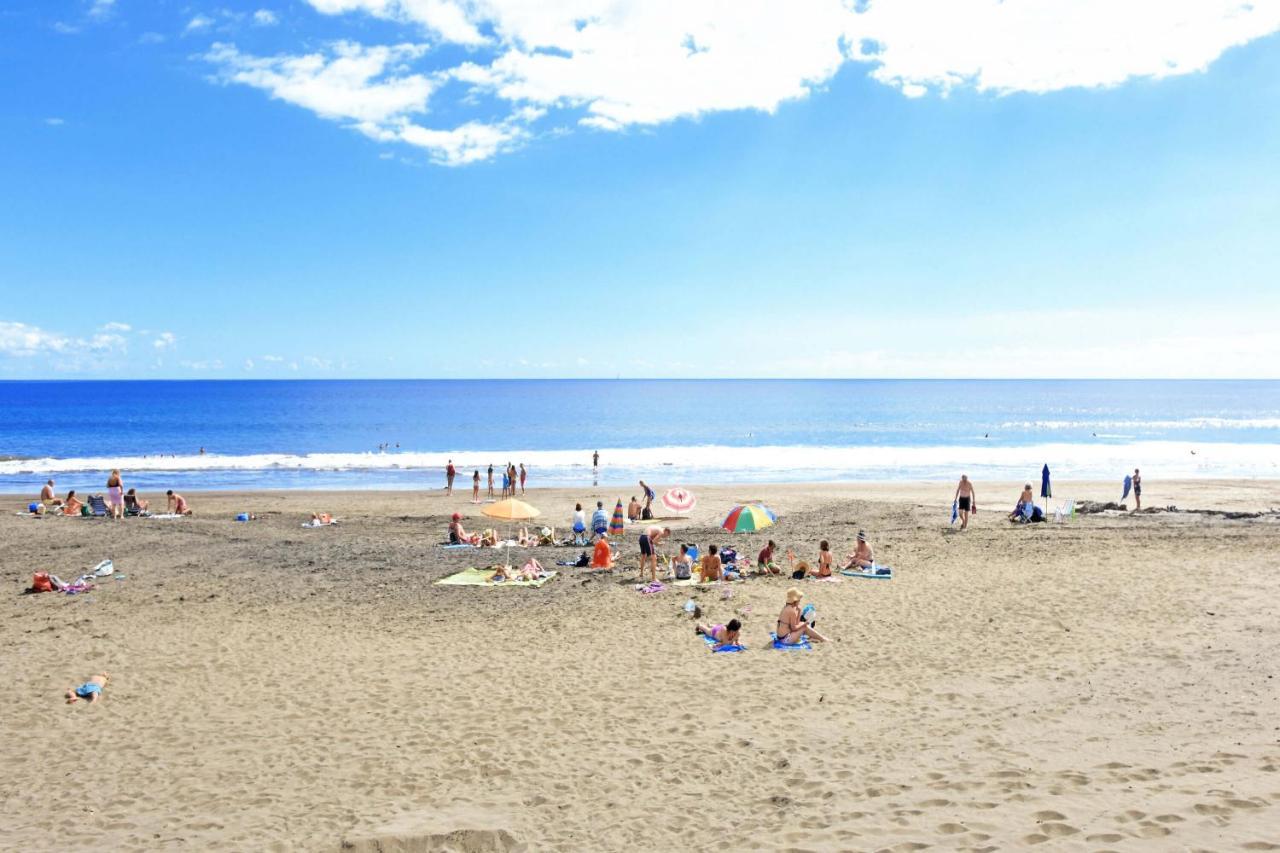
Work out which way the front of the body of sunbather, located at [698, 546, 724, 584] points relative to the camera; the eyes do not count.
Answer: away from the camera

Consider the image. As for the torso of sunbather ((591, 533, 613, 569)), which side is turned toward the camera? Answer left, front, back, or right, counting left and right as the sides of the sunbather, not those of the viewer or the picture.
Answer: back

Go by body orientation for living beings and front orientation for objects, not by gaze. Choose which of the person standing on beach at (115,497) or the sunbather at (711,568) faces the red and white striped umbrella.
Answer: the sunbather

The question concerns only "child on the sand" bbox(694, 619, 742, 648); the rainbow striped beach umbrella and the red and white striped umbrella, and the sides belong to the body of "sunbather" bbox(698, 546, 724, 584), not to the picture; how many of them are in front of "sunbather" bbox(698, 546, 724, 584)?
2
